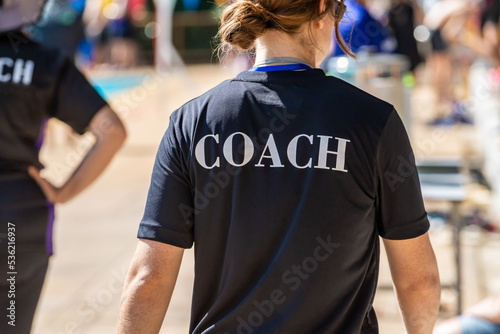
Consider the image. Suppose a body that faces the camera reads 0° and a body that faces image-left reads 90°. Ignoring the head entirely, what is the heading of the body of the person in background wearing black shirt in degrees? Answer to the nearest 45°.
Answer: approximately 180°

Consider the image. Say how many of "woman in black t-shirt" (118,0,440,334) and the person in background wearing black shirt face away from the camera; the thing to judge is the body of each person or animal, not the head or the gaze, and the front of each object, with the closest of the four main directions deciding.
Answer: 2

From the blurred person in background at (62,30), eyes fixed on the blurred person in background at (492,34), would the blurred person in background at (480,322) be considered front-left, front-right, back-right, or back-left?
front-right

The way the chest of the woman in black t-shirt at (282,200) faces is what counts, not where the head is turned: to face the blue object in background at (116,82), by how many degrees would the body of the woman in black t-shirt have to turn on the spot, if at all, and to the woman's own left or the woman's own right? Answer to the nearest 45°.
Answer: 0° — they already face it

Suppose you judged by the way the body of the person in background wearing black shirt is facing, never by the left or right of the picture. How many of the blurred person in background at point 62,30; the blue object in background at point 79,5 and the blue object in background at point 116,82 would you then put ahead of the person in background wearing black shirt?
3

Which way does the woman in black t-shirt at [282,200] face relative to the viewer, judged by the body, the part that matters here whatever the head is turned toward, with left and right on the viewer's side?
facing away from the viewer

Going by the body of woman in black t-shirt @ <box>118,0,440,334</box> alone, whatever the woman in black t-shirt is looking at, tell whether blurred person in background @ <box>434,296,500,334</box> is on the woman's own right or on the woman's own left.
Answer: on the woman's own right

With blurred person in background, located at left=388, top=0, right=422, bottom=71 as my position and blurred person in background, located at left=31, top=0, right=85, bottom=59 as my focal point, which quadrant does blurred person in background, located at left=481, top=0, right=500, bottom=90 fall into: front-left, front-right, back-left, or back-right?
back-left

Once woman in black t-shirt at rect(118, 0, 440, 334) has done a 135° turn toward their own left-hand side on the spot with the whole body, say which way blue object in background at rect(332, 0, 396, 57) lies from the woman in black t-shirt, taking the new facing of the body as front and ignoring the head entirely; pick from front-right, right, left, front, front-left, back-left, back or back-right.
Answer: back-right

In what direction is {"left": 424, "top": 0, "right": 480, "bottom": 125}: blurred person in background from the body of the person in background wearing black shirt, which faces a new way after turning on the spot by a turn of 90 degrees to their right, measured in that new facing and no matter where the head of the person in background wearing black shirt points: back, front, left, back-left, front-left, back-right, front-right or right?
front-left

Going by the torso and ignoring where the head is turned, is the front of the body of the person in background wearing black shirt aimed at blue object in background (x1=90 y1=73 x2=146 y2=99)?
yes

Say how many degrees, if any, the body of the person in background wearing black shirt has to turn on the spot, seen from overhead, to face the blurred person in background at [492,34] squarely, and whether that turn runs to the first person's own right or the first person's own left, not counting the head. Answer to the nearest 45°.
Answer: approximately 45° to the first person's own right

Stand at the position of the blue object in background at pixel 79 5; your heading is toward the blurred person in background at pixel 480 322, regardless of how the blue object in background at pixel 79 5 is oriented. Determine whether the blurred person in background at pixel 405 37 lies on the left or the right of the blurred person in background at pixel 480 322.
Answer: left

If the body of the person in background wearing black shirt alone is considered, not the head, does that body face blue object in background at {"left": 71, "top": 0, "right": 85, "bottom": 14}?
yes
